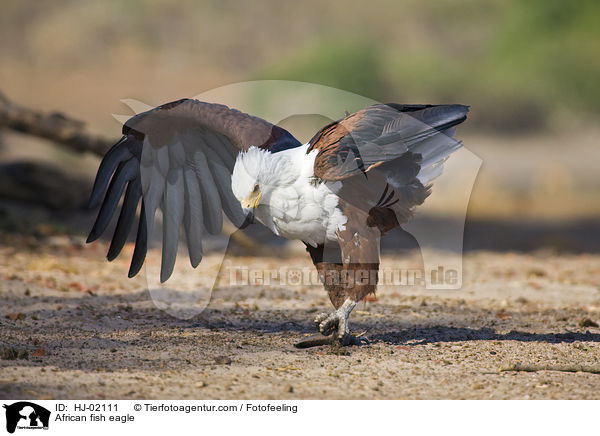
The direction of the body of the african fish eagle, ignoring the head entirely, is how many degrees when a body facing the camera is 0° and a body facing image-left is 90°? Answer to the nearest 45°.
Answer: approximately 45°

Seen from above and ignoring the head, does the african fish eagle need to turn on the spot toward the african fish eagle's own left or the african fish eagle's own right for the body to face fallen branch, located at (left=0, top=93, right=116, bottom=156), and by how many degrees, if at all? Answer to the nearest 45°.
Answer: approximately 90° to the african fish eagle's own right

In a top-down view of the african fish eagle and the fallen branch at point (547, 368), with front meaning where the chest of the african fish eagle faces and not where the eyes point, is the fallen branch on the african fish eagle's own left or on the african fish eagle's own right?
on the african fish eagle's own left

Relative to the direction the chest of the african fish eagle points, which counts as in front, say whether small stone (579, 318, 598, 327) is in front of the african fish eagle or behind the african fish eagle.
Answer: behind
